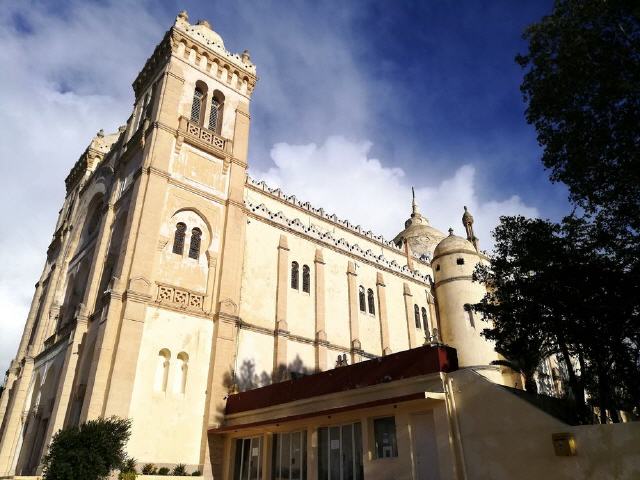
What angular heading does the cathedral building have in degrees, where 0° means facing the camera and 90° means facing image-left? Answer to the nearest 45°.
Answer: approximately 45°

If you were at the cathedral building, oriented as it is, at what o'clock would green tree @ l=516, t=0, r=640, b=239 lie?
The green tree is roughly at 9 o'clock from the cathedral building.
